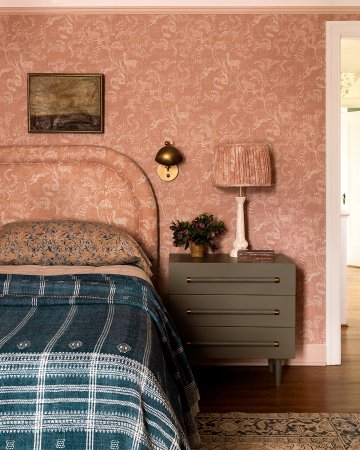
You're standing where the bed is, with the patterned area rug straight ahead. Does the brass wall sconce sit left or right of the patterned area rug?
left

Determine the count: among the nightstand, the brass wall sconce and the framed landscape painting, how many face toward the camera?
3

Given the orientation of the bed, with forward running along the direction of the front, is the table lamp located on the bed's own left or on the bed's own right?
on the bed's own left

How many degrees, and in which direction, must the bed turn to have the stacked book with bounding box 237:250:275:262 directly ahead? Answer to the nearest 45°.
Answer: approximately 135° to its left

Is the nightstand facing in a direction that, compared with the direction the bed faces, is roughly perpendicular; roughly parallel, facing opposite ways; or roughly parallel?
roughly parallel

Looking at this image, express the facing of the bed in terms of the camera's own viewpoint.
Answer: facing the viewer

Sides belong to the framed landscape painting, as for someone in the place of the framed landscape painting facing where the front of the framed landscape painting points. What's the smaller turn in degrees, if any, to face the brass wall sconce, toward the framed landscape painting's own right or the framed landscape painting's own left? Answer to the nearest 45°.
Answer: approximately 90° to the framed landscape painting's own left

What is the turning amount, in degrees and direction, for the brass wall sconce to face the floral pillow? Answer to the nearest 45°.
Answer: approximately 45° to its right

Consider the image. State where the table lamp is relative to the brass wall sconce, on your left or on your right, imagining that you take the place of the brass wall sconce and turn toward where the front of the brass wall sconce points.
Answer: on your left

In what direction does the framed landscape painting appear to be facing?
toward the camera

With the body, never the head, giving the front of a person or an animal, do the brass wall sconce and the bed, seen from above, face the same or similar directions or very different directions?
same or similar directions

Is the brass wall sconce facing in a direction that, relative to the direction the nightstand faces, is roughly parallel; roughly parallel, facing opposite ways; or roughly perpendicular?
roughly parallel

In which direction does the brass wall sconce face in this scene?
toward the camera
